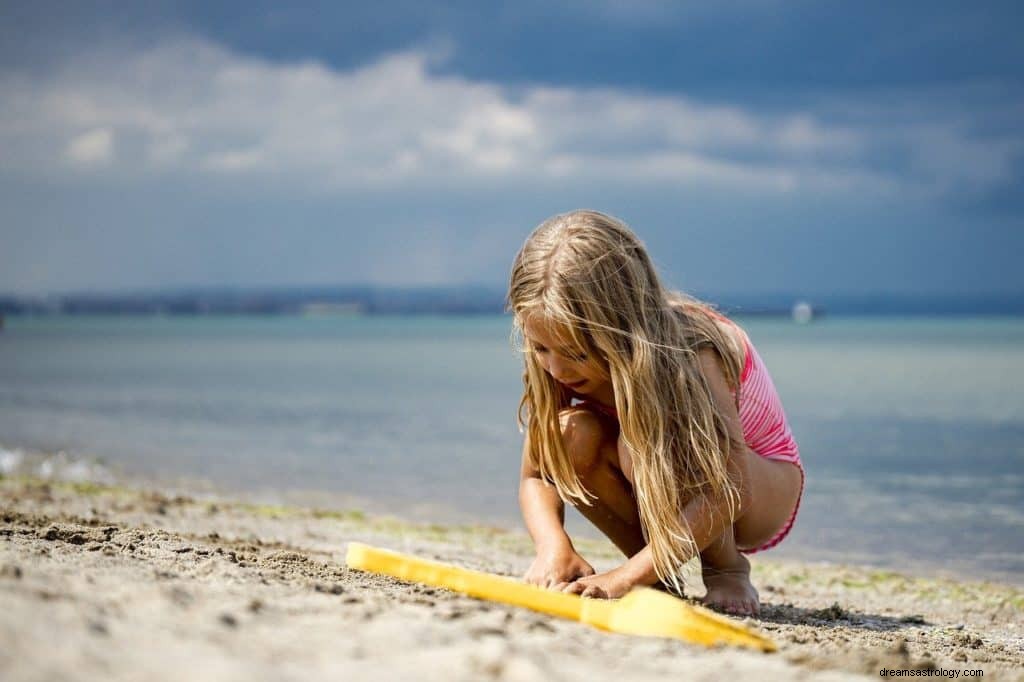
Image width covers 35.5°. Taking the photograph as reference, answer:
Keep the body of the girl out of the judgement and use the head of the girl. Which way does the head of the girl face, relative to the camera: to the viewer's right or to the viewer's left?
to the viewer's left

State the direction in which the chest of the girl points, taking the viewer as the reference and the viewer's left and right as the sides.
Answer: facing the viewer and to the left of the viewer
